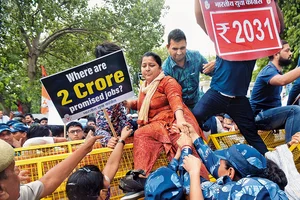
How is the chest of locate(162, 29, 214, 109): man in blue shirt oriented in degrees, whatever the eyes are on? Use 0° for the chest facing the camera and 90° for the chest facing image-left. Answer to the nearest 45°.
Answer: approximately 0°

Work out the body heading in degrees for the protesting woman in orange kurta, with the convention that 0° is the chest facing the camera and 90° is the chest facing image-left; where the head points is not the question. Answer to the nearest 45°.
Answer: approximately 45°

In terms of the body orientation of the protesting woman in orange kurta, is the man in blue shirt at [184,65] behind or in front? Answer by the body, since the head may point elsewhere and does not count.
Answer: behind

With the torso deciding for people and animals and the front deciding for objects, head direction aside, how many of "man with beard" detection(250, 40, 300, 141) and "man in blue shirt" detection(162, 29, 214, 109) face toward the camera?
1
